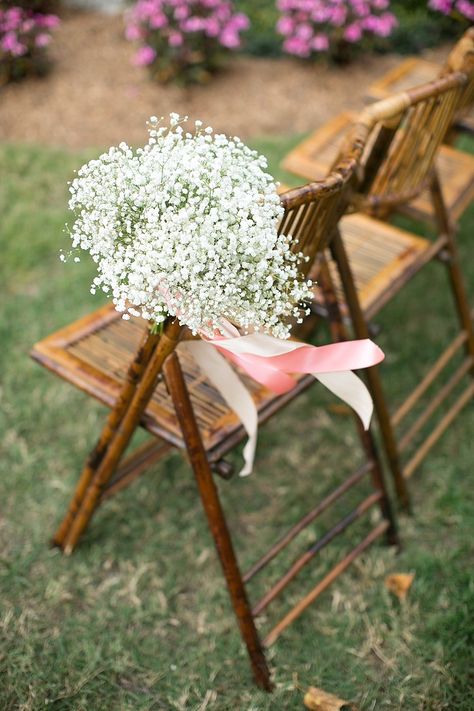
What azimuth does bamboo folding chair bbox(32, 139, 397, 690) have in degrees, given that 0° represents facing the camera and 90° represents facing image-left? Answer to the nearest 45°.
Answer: approximately 135°

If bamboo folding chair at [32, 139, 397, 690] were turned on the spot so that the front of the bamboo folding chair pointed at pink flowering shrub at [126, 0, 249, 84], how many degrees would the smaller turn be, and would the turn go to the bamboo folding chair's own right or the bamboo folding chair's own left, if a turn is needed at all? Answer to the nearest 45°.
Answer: approximately 45° to the bamboo folding chair's own right

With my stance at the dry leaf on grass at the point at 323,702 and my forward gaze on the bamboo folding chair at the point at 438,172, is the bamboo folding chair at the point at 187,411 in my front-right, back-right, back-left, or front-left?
front-left

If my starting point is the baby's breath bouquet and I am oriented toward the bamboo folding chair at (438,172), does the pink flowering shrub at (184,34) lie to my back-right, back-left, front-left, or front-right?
front-left

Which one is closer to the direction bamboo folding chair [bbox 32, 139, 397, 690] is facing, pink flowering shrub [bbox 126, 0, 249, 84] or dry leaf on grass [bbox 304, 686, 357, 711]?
the pink flowering shrub

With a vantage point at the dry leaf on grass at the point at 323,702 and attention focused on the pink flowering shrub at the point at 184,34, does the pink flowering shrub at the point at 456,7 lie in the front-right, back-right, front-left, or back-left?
front-right
